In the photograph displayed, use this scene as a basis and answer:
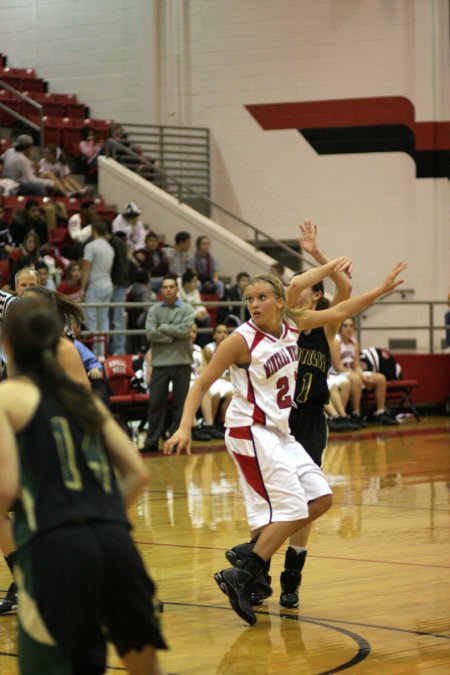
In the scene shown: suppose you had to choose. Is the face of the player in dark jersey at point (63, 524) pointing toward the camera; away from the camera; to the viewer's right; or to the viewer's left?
away from the camera

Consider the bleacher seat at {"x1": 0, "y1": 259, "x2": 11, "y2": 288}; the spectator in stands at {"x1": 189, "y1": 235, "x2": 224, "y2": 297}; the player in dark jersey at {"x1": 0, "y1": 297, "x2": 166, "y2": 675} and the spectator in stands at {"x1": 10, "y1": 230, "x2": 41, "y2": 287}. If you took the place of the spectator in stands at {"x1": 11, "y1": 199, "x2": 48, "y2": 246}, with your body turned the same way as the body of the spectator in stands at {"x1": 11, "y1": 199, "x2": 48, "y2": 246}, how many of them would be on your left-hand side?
1

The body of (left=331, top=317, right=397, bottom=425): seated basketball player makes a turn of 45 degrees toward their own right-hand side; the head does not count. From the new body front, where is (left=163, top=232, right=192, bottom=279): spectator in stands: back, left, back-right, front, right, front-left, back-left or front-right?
back-right

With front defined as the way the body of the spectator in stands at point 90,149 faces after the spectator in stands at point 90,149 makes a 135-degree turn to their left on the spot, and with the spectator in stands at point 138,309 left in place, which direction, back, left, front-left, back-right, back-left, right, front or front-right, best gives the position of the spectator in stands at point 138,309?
back

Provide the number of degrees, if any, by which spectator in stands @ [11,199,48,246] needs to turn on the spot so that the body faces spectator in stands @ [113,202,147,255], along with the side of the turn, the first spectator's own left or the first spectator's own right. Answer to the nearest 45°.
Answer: approximately 90° to the first spectator's own left

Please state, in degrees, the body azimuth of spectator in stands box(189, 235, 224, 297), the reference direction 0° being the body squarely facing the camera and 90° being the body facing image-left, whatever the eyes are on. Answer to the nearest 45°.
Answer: approximately 315°

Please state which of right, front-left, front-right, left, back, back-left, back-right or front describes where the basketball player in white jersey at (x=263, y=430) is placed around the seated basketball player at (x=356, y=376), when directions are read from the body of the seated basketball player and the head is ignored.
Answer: front-right

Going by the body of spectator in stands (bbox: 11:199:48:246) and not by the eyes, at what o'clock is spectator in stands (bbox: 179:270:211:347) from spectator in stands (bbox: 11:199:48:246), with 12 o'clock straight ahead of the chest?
spectator in stands (bbox: 179:270:211:347) is roughly at 11 o'clock from spectator in stands (bbox: 11:199:48:246).

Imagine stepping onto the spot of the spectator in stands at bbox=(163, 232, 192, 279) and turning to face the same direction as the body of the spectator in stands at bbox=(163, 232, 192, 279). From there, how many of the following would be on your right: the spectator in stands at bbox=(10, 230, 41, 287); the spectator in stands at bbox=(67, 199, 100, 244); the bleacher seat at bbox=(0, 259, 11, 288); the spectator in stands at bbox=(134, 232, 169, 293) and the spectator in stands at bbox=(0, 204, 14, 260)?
5

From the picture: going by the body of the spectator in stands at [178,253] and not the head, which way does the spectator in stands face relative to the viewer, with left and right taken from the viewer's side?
facing the viewer and to the right of the viewer

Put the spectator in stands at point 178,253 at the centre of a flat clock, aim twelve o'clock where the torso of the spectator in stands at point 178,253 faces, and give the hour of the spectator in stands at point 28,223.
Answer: the spectator in stands at point 28,223 is roughly at 3 o'clock from the spectator in stands at point 178,253.
